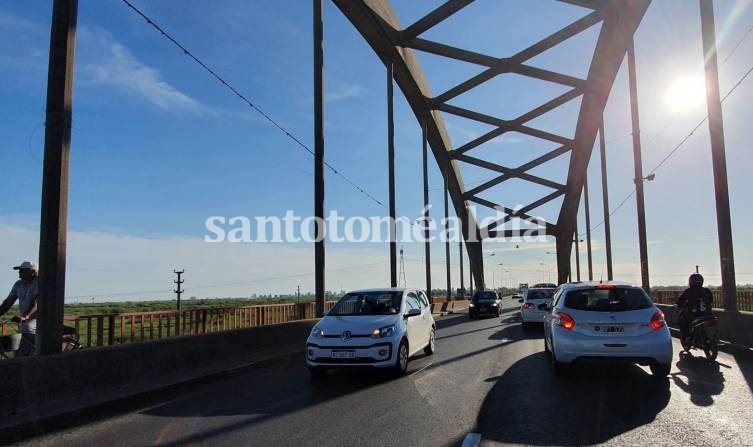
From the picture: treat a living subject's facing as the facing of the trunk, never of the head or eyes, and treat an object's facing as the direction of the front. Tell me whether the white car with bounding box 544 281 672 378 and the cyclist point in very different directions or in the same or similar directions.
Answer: very different directions

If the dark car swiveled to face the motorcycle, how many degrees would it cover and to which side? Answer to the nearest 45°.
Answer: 0° — it already faces it

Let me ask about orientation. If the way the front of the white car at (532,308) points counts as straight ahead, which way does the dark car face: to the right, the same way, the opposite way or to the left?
the opposite way

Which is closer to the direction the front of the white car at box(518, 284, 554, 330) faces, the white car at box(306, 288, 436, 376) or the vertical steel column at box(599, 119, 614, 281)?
the vertical steel column

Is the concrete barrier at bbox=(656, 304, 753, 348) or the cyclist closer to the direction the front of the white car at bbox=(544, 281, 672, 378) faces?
the concrete barrier

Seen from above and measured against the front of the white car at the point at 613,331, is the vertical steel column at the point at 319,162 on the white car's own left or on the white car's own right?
on the white car's own left

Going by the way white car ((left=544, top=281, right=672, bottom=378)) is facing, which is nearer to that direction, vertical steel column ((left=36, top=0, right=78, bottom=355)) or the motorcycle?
the motorcycle

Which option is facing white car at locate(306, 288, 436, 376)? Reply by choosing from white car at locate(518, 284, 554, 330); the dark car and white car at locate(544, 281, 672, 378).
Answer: the dark car

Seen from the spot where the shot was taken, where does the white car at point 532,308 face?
facing away from the viewer

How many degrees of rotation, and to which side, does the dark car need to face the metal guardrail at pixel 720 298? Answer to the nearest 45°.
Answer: approximately 45° to its left

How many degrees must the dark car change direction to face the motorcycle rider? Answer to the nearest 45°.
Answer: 0° — it already faces them

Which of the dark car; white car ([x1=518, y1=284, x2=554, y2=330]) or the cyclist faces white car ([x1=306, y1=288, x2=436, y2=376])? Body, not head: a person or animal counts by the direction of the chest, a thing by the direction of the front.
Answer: the dark car

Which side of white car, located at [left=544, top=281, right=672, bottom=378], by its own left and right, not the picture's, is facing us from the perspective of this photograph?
back

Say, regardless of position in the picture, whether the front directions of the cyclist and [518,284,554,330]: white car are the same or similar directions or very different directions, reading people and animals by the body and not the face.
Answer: very different directions
